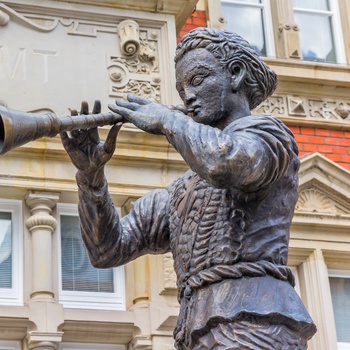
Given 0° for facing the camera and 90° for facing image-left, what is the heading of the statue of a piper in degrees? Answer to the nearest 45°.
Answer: approximately 45°

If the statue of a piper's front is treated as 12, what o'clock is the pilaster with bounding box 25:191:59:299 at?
The pilaster is roughly at 4 o'clock from the statue of a piper.

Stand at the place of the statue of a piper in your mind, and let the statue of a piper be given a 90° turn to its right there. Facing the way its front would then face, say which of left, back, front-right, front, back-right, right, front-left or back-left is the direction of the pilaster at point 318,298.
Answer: front-right
